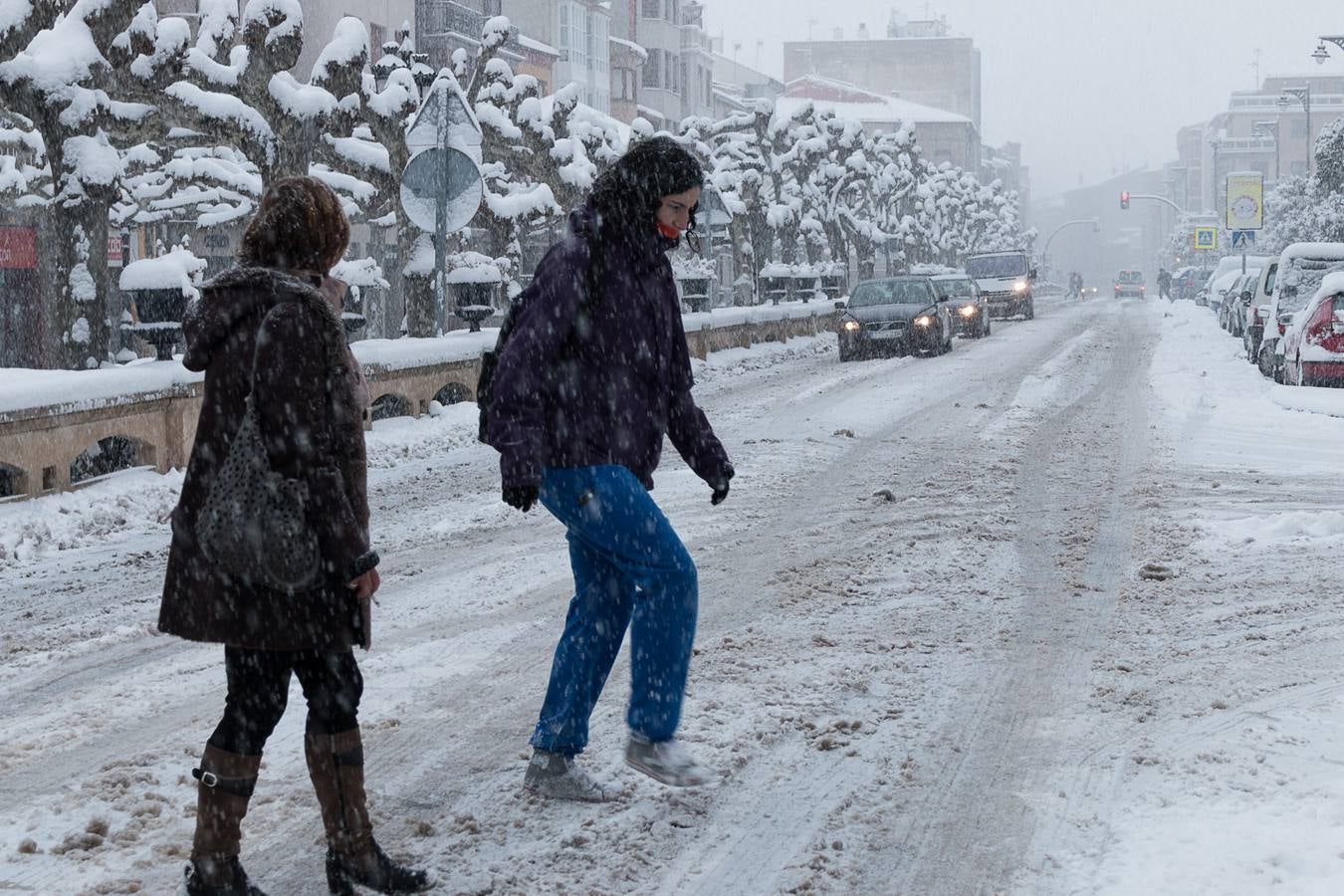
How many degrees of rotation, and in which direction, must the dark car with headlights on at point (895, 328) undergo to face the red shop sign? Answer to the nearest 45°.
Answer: approximately 90° to its right

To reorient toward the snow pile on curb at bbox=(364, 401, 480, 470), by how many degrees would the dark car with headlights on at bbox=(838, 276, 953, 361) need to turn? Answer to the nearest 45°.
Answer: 0° — it already faces it

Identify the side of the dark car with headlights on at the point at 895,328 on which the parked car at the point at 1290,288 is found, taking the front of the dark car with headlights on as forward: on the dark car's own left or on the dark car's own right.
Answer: on the dark car's own left

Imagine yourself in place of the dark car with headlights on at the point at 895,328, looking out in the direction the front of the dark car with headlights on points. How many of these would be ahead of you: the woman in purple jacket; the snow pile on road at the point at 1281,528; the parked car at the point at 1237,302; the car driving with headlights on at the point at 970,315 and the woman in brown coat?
3

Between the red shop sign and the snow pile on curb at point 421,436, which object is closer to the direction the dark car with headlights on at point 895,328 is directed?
the snow pile on curb

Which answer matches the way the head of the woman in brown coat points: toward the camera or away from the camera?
away from the camera

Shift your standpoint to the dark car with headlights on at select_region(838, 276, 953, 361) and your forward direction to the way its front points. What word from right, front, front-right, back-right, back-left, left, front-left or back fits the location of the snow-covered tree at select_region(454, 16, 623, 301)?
right

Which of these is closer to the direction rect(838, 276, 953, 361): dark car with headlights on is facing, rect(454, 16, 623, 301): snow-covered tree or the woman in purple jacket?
the woman in purple jacket

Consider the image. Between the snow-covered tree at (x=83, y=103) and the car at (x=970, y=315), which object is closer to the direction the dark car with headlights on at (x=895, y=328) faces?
the snow-covered tree

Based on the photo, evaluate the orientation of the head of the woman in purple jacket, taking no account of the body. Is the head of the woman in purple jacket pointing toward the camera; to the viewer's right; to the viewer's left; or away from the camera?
to the viewer's right

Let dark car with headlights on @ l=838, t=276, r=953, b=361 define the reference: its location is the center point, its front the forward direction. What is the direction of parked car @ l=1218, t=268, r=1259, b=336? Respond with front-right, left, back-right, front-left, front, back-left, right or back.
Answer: back-left

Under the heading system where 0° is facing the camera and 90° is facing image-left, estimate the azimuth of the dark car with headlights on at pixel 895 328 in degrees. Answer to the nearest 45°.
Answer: approximately 0°

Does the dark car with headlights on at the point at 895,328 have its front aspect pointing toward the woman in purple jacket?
yes

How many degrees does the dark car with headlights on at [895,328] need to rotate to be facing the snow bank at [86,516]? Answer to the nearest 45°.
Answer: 0° — it already faces it

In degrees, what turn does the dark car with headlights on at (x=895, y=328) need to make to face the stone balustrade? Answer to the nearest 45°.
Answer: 0° — it already faces it
